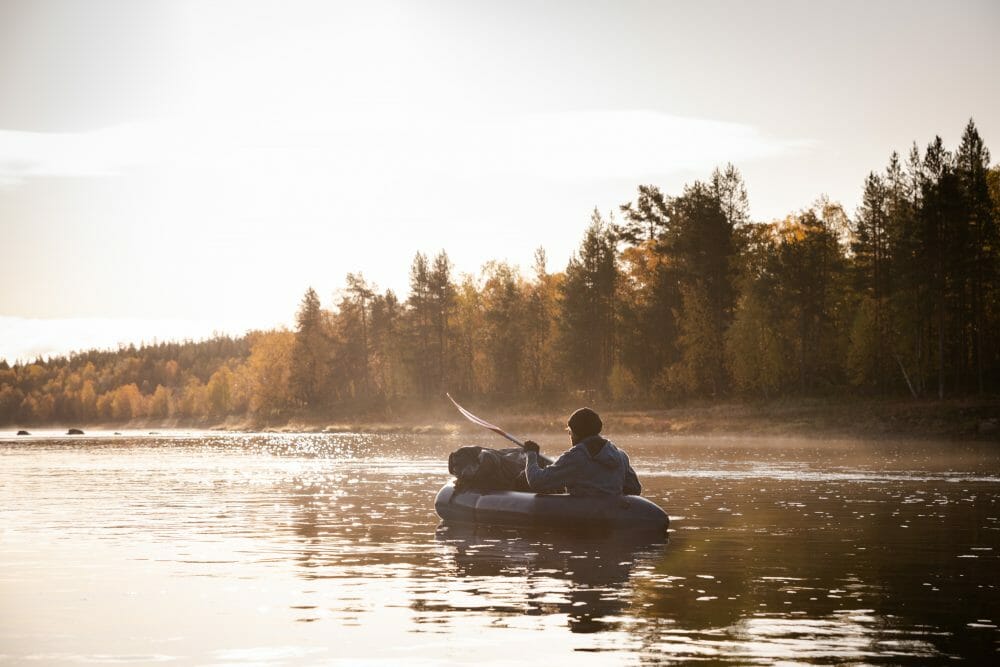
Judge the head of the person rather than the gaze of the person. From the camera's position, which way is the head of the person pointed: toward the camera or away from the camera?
away from the camera

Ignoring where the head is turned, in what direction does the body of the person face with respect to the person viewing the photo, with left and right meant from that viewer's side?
facing away from the viewer and to the left of the viewer
